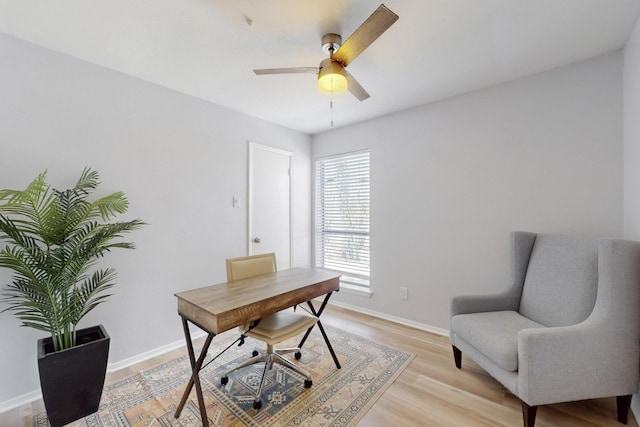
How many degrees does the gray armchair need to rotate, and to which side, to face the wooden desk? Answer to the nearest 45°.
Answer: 0° — it already faces it

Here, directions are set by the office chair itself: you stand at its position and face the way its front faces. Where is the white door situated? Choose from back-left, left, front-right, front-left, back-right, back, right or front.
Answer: back-left

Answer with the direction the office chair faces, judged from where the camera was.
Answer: facing the viewer and to the right of the viewer

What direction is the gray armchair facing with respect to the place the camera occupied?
facing the viewer and to the left of the viewer

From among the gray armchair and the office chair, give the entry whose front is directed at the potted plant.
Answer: the gray armchair

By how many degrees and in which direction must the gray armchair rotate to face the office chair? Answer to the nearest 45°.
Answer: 0° — it already faces it

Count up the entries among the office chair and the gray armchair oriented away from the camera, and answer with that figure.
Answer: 0

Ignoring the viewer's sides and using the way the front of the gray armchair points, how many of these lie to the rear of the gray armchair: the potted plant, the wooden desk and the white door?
0

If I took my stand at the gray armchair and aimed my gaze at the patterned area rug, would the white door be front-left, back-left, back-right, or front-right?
front-right

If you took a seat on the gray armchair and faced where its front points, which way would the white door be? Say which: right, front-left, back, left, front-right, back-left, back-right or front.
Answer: front-right

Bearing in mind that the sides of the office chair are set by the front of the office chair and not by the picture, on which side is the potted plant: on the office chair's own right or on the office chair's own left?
on the office chair's own right

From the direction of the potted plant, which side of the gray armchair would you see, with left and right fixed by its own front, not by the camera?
front

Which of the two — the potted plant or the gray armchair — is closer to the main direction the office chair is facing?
the gray armchair
